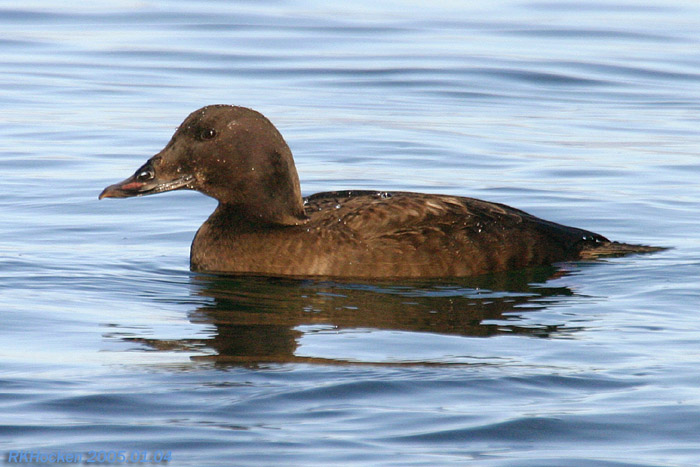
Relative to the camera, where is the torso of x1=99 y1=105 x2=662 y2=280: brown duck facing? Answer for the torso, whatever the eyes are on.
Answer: to the viewer's left
